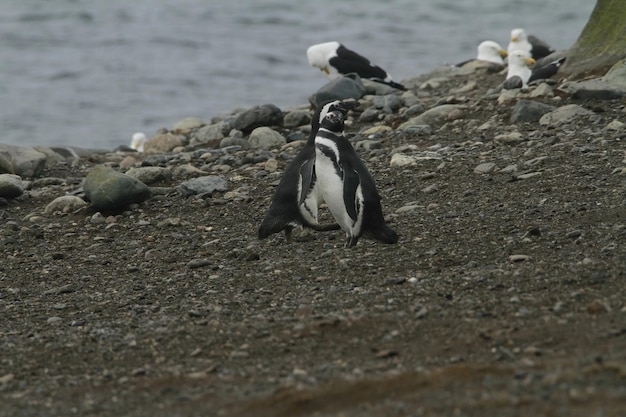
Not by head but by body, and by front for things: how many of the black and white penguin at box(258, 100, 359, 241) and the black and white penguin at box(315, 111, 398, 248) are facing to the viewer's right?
1

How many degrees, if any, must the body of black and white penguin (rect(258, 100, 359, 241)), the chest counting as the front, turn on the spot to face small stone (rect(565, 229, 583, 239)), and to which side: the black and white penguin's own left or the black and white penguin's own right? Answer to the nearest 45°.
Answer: approximately 45° to the black and white penguin's own right

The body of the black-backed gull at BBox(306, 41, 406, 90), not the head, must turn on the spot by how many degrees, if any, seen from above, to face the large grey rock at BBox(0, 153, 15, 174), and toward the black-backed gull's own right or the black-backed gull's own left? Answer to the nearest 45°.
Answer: approximately 45° to the black-backed gull's own left

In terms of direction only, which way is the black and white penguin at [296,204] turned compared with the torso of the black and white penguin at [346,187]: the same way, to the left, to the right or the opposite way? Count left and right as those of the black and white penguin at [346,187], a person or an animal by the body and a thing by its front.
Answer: the opposite way

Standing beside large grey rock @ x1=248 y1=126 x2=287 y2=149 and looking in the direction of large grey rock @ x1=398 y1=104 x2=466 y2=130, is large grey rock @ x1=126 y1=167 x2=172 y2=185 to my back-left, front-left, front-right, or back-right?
back-right

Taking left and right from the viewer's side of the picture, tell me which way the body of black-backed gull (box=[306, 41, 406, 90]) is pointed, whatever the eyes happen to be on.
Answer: facing to the left of the viewer

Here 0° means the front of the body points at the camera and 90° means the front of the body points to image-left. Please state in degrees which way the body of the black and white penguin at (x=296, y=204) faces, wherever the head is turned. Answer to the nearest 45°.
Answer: approximately 270°

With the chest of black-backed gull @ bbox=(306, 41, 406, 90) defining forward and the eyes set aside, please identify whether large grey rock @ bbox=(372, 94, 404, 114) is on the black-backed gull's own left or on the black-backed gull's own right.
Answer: on the black-backed gull's own left

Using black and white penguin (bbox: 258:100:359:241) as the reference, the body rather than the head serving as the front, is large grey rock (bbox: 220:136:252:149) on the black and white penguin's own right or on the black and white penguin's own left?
on the black and white penguin's own left
